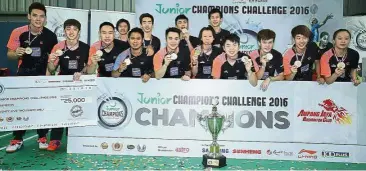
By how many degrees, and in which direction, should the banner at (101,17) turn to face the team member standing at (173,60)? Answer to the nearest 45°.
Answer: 0° — it already faces them

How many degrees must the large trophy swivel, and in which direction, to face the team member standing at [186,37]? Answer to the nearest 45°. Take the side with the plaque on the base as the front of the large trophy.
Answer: approximately 180°

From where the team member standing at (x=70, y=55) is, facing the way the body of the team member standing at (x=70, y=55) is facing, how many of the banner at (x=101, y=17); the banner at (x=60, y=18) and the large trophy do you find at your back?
2

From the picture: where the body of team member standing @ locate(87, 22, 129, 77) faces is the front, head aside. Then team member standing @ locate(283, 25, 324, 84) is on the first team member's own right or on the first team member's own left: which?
on the first team member's own left

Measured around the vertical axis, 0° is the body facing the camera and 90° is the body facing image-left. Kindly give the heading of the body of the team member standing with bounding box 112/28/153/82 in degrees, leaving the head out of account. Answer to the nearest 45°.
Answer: approximately 0°

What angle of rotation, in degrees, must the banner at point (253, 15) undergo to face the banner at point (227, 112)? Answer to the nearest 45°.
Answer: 0° — it already faces it

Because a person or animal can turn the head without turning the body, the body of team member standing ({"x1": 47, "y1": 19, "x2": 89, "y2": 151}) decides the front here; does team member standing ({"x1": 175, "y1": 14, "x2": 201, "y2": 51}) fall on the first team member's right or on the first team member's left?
on the first team member's left

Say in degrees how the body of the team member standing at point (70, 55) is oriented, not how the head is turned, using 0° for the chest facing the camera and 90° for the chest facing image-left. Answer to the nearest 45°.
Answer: approximately 0°
